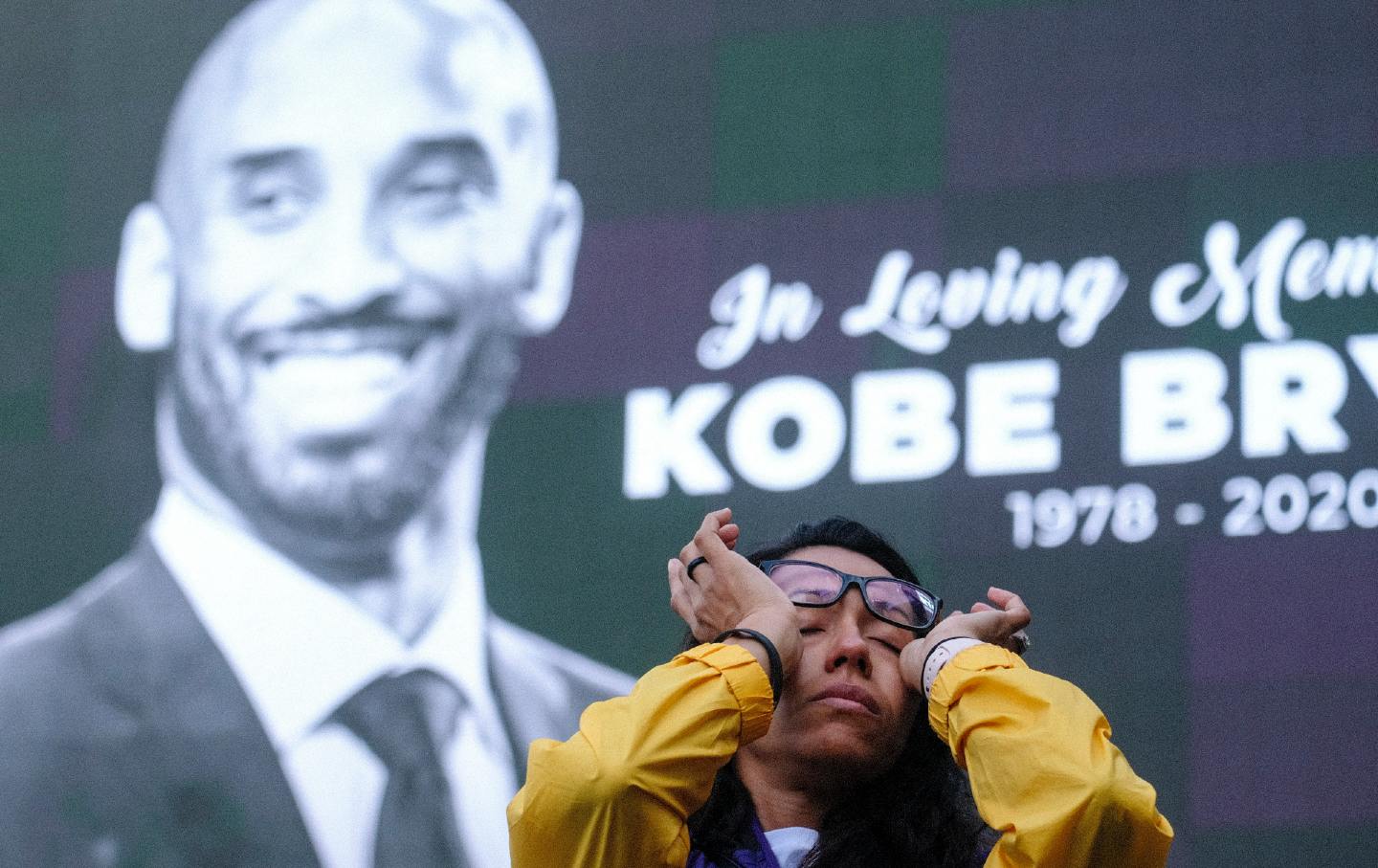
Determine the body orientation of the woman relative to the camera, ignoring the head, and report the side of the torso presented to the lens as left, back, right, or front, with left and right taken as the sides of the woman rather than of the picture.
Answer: front

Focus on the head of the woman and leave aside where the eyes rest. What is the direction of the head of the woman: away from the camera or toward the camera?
toward the camera
